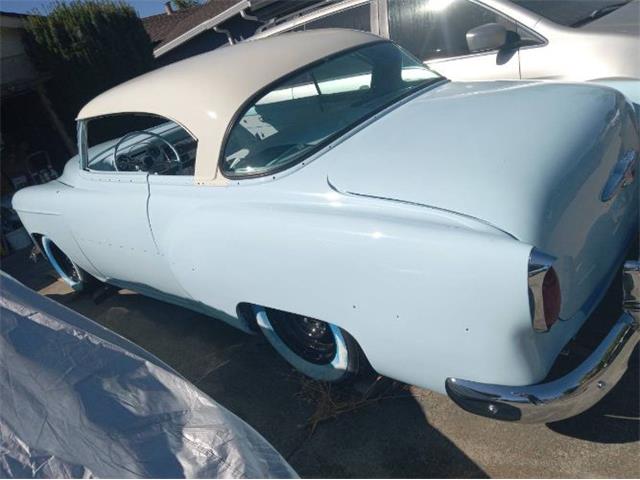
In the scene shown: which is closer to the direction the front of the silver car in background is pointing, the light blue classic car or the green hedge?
the light blue classic car

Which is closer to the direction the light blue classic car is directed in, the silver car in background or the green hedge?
the green hedge

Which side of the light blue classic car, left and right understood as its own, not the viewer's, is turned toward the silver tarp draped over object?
left

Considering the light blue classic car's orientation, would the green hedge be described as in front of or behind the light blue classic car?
in front

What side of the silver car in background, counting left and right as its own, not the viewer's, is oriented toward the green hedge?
back

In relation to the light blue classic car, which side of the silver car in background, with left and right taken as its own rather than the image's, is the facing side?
right

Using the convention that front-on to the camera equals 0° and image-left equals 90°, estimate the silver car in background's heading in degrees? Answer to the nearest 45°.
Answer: approximately 315°

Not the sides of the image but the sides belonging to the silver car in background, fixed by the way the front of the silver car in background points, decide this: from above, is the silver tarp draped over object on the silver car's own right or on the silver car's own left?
on the silver car's own right

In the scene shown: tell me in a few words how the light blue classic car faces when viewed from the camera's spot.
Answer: facing away from the viewer and to the left of the viewer
